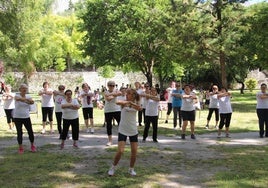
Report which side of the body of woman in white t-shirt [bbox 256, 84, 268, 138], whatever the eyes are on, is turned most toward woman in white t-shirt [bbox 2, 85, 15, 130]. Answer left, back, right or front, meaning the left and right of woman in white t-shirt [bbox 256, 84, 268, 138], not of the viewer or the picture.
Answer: right

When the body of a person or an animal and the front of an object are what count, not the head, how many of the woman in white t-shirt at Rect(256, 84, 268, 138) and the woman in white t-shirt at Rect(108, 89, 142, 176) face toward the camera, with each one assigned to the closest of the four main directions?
2

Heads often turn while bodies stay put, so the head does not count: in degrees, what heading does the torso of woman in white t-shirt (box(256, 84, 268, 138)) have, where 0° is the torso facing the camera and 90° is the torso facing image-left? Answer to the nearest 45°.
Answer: approximately 0°

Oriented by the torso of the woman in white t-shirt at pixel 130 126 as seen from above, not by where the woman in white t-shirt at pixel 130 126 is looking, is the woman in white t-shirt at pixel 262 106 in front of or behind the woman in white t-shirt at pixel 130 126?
behind

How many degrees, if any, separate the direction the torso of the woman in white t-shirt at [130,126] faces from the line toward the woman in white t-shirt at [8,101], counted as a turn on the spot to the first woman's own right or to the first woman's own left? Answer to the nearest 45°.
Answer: approximately 135° to the first woman's own right

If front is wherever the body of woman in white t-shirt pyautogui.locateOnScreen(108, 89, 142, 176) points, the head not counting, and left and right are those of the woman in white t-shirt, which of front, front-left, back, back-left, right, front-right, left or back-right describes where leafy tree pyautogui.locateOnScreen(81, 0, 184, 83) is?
back

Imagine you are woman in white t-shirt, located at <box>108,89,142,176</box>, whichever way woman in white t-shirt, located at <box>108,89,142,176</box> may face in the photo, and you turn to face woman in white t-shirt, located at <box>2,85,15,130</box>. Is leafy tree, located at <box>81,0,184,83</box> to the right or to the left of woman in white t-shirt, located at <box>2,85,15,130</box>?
right
